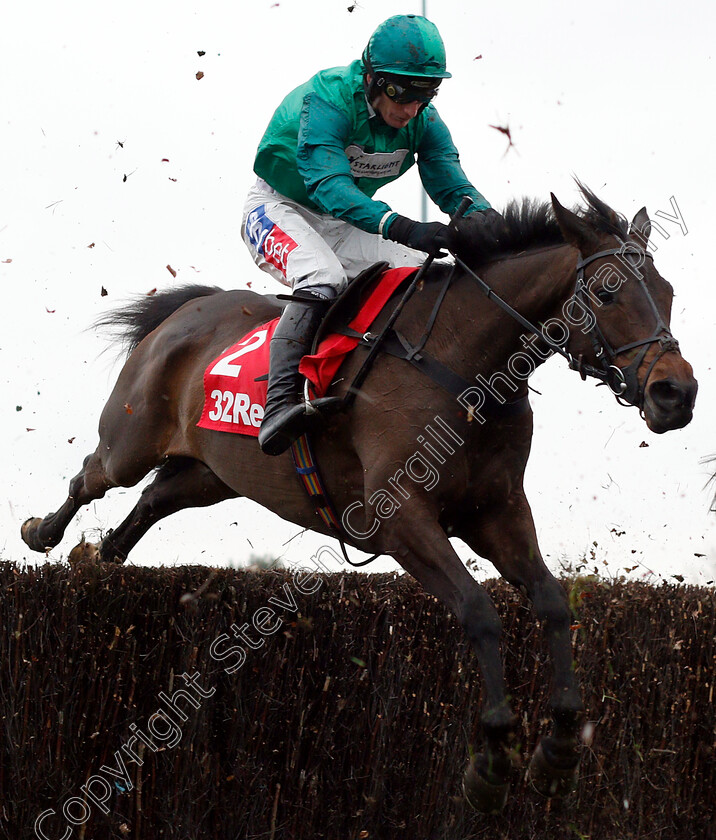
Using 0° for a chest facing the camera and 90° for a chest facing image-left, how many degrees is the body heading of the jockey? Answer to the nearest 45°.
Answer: approximately 315°
